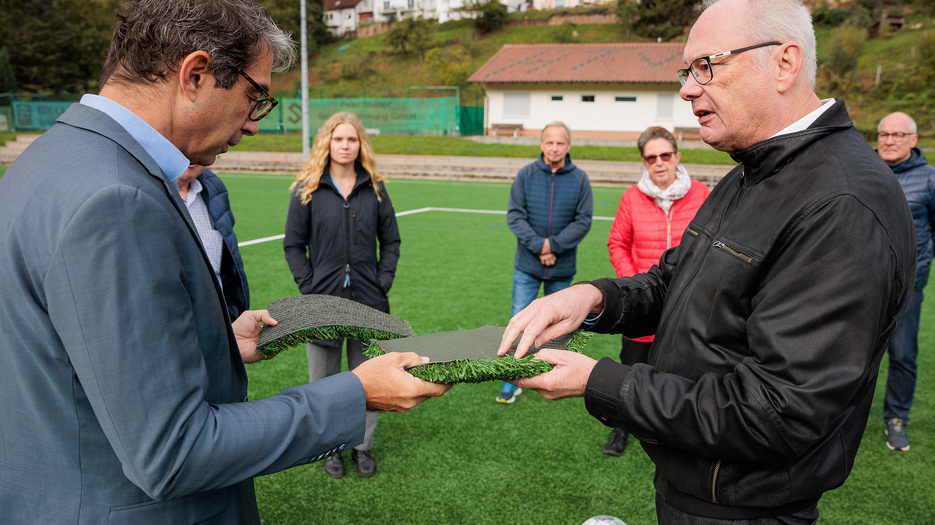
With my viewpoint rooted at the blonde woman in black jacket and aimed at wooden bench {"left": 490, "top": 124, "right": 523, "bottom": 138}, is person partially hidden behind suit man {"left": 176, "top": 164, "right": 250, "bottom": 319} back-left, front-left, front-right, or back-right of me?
back-left

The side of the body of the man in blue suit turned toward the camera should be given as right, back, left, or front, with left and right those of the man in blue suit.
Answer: right

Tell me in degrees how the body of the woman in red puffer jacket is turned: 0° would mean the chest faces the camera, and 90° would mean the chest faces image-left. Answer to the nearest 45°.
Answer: approximately 0°

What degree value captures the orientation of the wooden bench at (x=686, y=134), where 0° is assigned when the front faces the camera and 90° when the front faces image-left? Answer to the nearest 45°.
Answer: approximately 0°

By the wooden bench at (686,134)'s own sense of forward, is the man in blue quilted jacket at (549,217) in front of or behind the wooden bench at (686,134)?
in front

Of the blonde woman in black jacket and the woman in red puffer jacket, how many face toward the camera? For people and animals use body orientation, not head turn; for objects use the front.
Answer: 2
